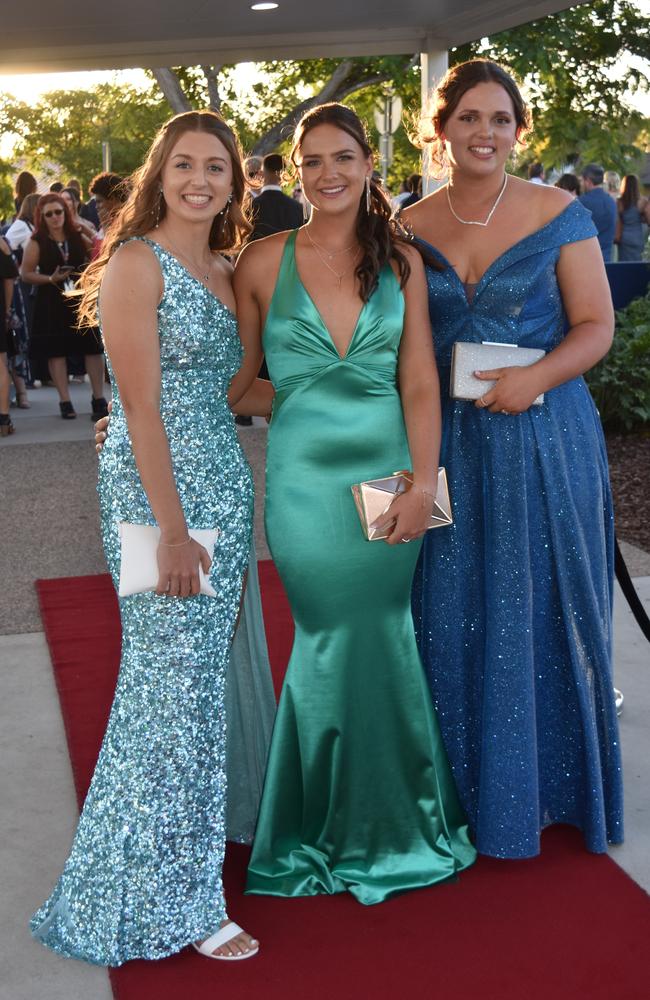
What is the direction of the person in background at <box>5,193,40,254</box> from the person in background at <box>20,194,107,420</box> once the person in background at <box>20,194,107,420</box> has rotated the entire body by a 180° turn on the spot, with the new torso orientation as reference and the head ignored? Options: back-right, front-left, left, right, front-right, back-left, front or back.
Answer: front

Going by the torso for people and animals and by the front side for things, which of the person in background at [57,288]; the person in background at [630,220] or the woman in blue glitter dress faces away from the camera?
the person in background at [630,220]

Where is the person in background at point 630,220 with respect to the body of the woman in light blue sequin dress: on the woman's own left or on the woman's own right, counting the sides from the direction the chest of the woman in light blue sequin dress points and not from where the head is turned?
on the woman's own left

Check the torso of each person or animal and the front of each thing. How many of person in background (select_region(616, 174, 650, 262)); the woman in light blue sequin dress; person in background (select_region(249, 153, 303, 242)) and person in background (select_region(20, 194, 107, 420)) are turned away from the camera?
2

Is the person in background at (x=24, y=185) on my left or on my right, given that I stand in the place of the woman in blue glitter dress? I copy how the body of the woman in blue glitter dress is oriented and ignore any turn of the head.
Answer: on my right

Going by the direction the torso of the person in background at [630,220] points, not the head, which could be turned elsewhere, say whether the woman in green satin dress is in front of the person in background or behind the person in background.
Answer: behind

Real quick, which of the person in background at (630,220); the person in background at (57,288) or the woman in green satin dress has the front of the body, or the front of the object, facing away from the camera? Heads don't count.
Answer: the person in background at (630,220)

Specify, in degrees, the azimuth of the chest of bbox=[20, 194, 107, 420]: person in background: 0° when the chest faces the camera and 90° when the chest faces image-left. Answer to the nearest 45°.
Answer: approximately 0°

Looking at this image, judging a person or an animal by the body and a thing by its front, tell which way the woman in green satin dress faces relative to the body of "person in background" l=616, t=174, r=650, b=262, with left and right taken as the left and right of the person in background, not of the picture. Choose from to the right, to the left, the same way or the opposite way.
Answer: the opposite way

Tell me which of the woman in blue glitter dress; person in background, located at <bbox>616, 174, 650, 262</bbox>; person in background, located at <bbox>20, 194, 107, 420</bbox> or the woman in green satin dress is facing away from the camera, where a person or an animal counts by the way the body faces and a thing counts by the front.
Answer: person in background, located at <bbox>616, 174, 650, 262</bbox>
